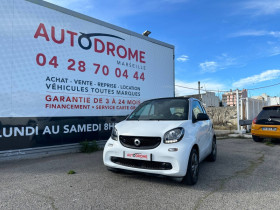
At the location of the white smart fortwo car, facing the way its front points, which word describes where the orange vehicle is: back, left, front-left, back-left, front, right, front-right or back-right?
back

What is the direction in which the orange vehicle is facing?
away from the camera

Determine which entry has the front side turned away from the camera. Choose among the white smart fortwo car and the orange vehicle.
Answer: the orange vehicle

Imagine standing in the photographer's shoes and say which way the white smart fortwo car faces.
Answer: facing the viewer and to the left of the viewer

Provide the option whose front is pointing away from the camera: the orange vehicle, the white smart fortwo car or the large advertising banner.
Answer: the orange vehicle

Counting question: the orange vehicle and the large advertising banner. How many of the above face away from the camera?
1

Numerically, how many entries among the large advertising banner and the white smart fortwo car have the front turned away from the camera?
0

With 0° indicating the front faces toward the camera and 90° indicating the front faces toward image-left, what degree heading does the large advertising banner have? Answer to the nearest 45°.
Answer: approximately 315°

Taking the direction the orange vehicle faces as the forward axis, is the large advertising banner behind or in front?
behind

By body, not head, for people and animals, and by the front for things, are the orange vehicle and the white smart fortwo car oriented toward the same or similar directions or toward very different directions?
very different directions

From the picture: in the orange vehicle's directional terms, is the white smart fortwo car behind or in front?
behind

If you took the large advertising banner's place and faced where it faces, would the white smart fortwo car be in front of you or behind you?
in front

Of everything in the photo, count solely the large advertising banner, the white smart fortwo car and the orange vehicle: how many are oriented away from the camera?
1

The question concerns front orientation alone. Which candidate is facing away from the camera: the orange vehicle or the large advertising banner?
the orange vehicle
